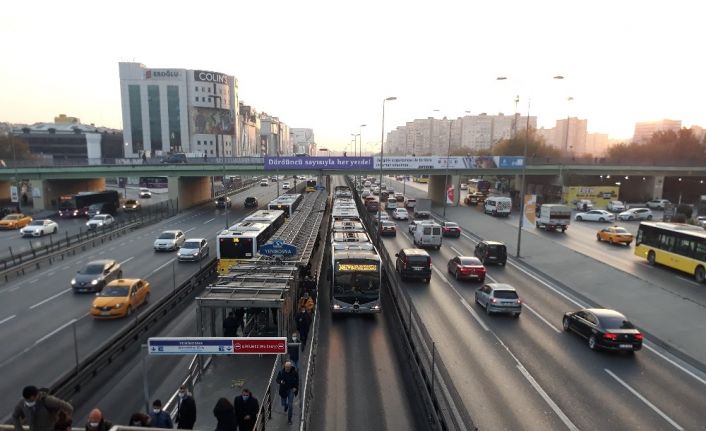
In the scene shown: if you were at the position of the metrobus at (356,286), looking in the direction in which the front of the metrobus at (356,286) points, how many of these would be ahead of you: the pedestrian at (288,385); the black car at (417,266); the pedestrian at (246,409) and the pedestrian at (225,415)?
3

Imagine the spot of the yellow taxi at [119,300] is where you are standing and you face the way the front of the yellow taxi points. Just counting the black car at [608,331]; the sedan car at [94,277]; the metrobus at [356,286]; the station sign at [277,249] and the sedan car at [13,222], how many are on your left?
3

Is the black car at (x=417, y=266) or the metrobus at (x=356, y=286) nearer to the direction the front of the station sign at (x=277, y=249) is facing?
the metrobus
